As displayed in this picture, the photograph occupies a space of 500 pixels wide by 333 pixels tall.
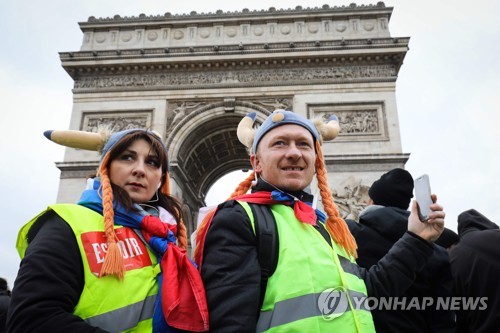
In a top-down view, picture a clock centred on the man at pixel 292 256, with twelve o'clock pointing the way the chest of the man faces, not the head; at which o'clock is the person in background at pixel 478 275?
The person in background is roughly at 9 o'clock from the man.

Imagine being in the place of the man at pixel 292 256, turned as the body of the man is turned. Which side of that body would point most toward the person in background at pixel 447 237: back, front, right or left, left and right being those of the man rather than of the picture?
left

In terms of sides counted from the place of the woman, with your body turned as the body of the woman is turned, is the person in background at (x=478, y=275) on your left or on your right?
on your left

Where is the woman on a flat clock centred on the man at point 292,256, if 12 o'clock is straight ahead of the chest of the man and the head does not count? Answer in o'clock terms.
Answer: The woman is roughly at 4 o'clock from the man.

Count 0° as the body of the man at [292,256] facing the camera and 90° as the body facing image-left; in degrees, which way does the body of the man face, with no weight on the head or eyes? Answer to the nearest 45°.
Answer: approximately 315°

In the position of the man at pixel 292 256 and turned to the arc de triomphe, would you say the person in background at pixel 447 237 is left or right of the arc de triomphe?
right
